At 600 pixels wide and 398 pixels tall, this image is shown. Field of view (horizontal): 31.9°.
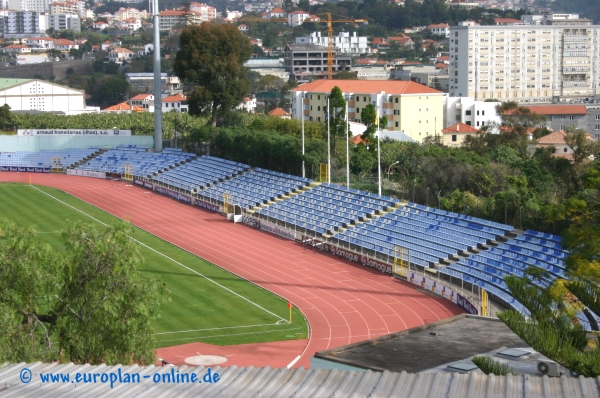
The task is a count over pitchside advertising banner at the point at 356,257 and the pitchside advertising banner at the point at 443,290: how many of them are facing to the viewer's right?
0

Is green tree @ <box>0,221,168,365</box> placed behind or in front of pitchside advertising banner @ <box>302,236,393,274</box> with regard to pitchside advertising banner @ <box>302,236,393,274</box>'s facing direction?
in front

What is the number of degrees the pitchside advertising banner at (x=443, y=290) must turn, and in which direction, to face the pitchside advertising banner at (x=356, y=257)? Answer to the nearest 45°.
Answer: approximately 90° to its right

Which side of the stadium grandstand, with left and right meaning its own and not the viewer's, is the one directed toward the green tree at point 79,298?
front

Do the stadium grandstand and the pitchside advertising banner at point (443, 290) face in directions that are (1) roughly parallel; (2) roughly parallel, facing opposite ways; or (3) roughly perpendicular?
roughly parallel

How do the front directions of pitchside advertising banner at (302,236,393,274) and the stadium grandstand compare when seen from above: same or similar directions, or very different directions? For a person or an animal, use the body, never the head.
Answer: same or similar directions

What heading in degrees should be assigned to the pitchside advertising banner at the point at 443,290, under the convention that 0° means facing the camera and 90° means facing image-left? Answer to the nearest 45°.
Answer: approximately 45°

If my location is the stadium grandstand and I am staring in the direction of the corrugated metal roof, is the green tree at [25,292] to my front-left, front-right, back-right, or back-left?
front-right

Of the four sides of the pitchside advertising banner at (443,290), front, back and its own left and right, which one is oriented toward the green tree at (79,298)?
front

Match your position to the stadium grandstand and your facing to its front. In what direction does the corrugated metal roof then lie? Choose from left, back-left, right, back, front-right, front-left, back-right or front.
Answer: front-left

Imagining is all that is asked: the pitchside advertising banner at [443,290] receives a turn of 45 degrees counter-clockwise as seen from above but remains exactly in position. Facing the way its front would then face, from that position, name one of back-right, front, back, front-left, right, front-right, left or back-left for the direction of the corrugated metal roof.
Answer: front

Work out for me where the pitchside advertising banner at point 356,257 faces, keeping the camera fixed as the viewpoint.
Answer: facing the viewer and to the left of the viewer

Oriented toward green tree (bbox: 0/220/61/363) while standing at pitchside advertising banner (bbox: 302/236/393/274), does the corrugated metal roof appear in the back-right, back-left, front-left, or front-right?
front-left

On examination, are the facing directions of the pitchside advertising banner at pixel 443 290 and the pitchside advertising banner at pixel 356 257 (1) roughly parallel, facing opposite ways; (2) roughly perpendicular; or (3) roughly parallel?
roughly parallel

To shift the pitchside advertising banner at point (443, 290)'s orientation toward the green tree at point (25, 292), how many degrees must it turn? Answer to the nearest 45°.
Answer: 0° — it already faces it

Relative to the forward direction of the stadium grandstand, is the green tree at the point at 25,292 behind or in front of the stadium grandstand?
in front
